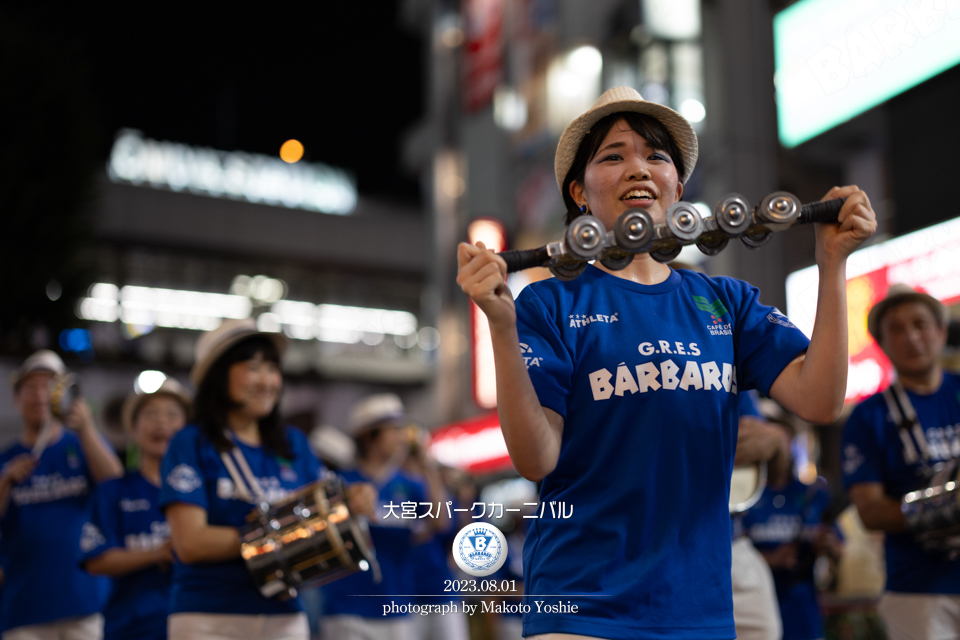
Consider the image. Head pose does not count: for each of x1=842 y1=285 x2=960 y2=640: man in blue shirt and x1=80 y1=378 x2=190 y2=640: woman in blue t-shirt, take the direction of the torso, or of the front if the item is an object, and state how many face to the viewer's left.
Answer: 0

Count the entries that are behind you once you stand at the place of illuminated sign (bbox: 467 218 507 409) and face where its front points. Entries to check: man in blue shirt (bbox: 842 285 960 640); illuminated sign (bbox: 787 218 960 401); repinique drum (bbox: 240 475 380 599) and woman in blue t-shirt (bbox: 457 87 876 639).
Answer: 0

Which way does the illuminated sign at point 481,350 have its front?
toward the camera

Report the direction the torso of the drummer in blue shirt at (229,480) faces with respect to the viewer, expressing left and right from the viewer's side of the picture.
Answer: facing the viewer and to the right of the viewer

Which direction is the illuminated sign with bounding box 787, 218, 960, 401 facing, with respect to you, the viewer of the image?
facing the viewer and to the left of the viewer

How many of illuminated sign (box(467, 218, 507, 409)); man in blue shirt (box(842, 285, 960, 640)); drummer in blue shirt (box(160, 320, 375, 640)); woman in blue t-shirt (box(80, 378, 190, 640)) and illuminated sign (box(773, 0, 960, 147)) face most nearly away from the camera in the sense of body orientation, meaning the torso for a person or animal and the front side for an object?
0

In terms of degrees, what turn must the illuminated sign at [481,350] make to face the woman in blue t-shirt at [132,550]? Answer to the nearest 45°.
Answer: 0° — it already faces them

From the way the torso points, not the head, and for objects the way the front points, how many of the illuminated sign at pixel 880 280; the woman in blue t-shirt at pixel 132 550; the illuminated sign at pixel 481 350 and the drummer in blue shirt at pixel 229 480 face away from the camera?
0

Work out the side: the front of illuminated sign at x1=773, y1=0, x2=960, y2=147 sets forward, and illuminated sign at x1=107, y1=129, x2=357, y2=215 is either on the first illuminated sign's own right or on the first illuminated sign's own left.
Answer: on the first illuminated sign's own right

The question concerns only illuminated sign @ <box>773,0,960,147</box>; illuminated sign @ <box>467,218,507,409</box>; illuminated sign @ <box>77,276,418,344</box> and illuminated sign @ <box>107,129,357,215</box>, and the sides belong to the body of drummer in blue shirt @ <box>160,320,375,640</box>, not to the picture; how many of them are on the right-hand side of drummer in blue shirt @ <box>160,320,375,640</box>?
0

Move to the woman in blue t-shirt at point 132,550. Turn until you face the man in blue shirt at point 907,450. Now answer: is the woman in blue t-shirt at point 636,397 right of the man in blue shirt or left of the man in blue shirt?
right

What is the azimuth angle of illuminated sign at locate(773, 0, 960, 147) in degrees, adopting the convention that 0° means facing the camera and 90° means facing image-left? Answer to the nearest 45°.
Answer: approximately 45°

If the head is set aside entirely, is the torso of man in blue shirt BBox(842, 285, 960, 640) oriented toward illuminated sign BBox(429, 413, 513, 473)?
no
